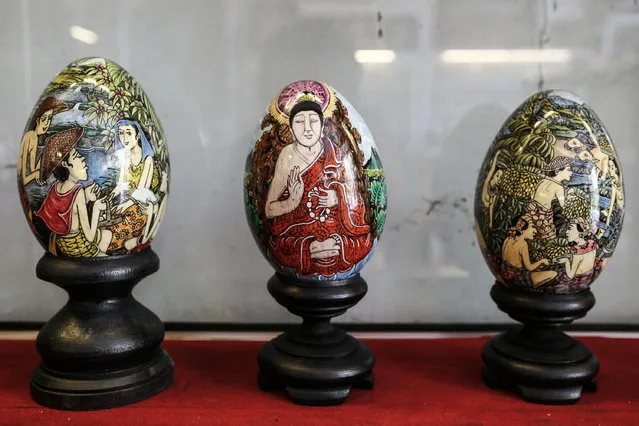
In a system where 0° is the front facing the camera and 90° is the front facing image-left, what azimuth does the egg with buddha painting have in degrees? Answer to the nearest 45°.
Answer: approximately 0°
